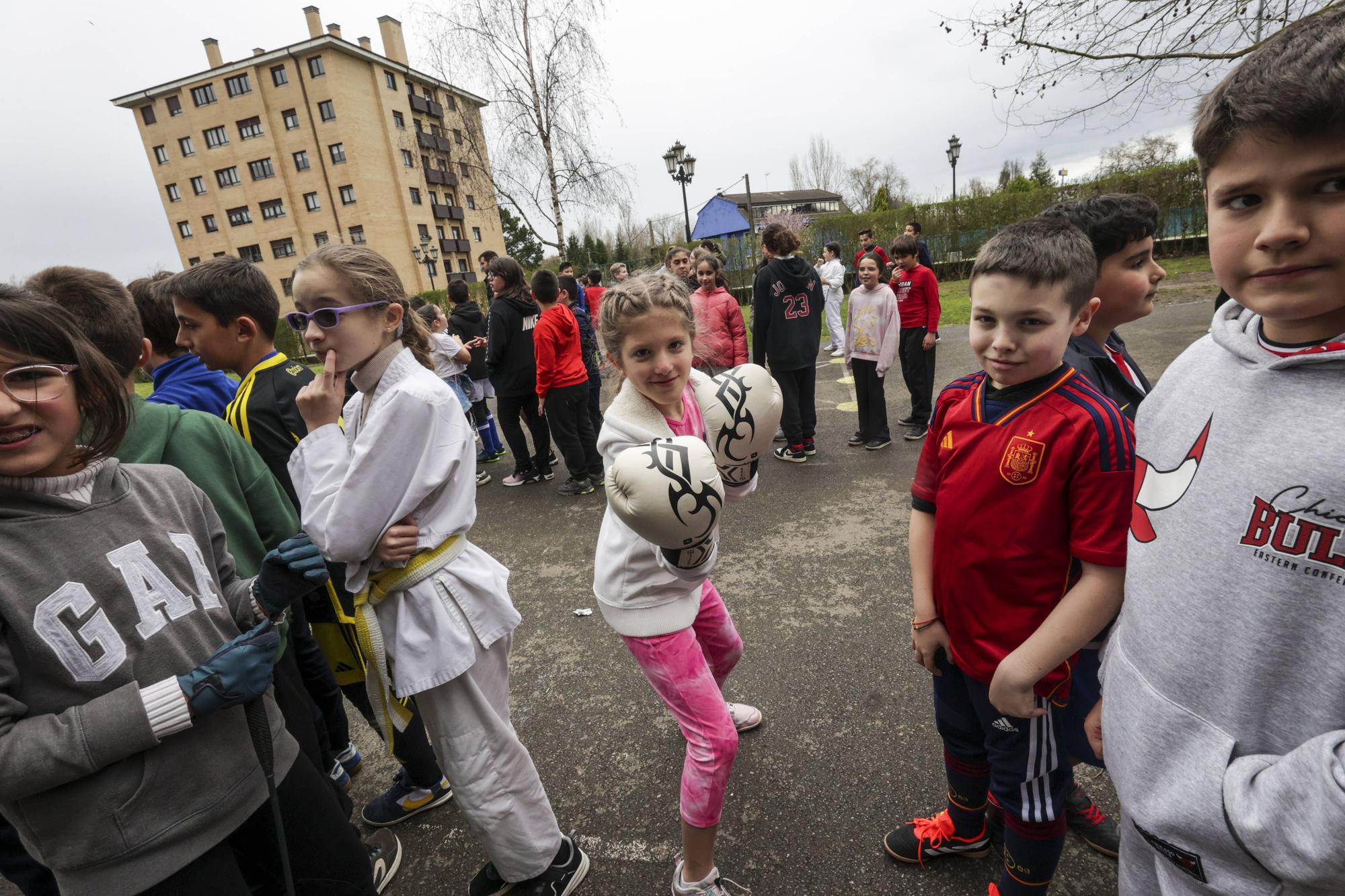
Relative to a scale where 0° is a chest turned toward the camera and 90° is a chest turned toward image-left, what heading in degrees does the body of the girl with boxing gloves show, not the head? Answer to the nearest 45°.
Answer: approximately 315°

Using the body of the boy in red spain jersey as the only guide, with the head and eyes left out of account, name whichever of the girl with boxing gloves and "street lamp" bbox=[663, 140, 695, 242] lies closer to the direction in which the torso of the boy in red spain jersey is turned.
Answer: the girl with boxing gloves

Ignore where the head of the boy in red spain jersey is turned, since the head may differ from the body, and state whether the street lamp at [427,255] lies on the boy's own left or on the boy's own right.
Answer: on the boy's own right

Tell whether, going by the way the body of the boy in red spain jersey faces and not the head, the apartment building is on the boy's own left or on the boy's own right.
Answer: on the boy's own right

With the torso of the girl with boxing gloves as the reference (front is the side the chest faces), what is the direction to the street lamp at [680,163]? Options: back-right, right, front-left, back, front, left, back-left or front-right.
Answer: back-left

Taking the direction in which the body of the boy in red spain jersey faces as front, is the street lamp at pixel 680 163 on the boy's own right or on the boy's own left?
on the boy's own right

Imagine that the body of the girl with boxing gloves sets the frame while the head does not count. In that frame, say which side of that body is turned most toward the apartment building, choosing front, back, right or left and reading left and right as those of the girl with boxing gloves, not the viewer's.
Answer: back
